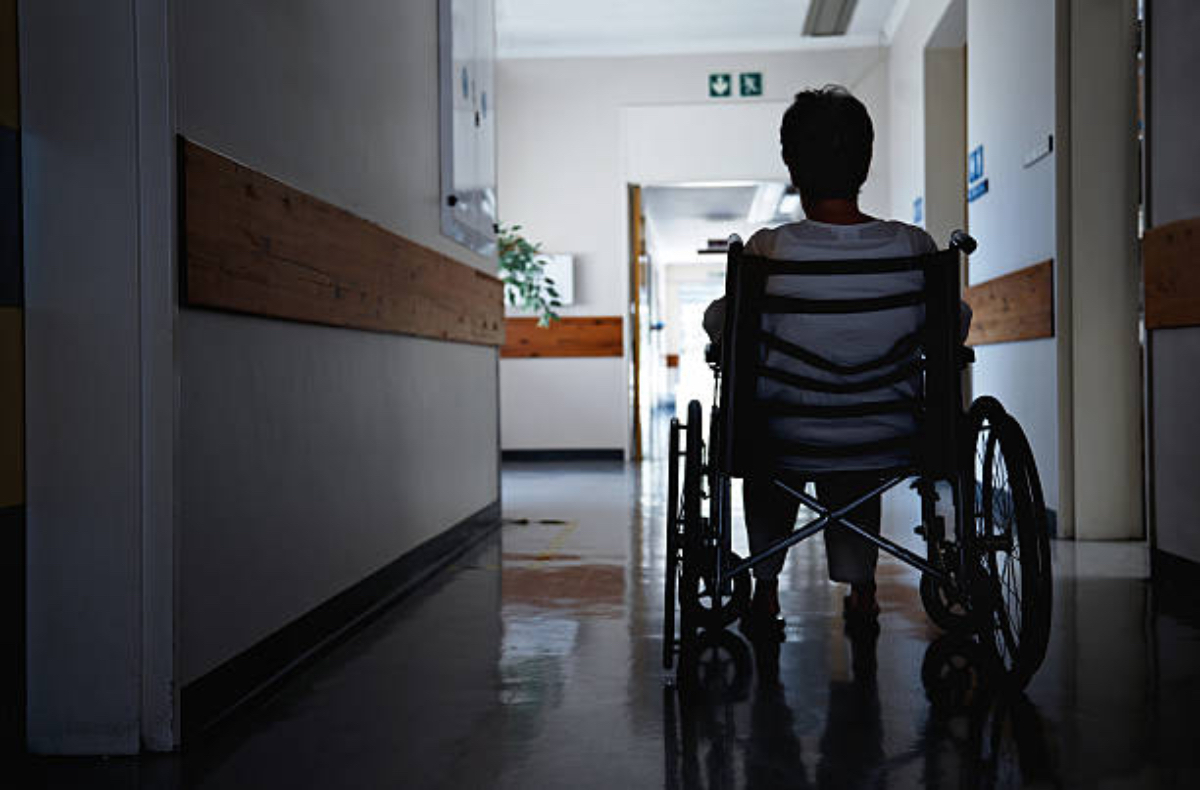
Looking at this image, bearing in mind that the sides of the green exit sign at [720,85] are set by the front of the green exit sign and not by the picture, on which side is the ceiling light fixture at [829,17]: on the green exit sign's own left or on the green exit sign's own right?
on the green exit sign's own left

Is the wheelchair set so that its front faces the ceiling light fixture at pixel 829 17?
yes

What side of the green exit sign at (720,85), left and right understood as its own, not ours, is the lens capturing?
front

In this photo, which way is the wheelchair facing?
away from the camera

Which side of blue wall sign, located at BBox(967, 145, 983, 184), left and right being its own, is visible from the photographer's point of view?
left

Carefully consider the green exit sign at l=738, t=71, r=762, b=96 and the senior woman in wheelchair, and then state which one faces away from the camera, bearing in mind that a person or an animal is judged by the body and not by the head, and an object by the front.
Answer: the senior woman in wheelchair

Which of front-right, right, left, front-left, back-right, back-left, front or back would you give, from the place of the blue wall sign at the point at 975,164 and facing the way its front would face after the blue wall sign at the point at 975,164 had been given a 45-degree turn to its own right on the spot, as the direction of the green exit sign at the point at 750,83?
front

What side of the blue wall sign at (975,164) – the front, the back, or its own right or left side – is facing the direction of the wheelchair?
left

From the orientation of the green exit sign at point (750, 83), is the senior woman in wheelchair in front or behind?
in front

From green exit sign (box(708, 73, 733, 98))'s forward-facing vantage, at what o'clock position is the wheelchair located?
The wheelchair is roughly at 12 o'clock from the green exit sign.

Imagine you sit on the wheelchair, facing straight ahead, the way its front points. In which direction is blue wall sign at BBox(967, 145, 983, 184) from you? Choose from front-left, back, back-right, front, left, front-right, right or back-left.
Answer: front

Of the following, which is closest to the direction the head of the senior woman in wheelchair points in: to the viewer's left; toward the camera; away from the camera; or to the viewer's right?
away from the camera

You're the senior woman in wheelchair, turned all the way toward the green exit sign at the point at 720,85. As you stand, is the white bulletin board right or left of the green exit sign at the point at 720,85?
left

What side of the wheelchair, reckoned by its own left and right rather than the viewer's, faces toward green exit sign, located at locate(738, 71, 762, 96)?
front

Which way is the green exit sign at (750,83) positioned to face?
toward the camera

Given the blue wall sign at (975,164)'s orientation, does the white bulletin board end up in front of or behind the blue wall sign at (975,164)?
in front

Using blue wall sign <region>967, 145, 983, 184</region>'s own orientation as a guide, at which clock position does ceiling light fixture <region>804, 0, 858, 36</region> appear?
The ceiling light fixture is roughly at 2 o'clock from the blue wall sign.

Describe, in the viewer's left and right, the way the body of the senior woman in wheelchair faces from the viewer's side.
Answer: facing away from the viewer

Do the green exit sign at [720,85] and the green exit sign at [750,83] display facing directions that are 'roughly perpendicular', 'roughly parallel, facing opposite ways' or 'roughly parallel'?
roughly parallel
